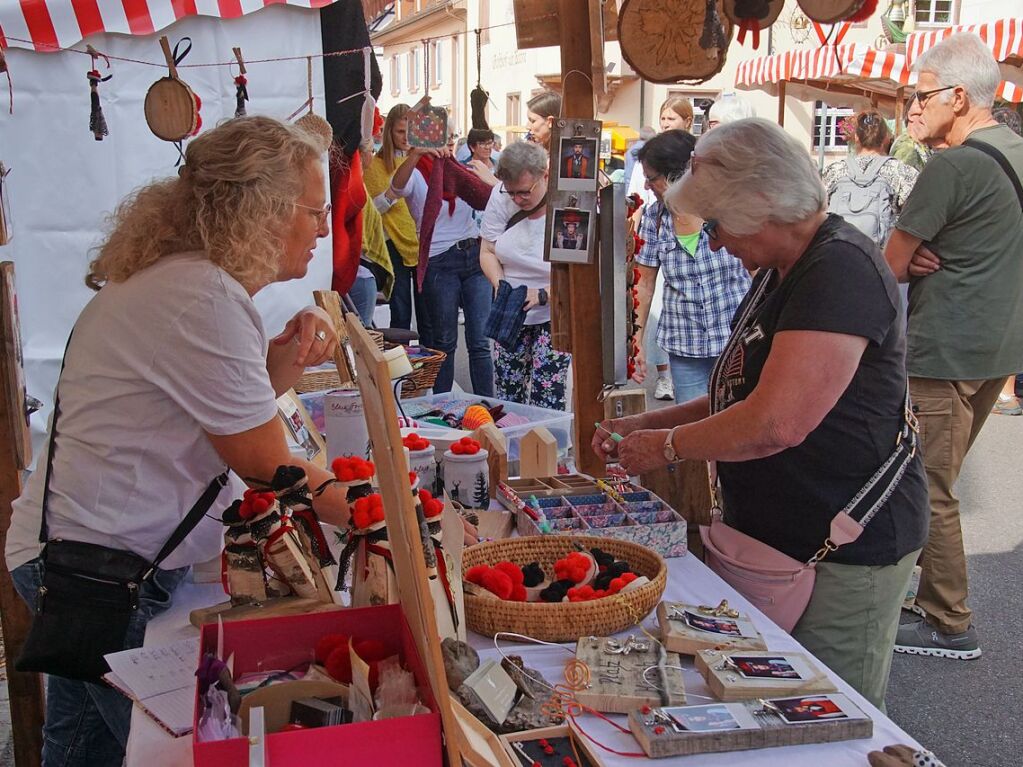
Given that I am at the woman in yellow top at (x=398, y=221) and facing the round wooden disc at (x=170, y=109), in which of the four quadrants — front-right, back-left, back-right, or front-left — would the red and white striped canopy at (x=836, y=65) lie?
back-left

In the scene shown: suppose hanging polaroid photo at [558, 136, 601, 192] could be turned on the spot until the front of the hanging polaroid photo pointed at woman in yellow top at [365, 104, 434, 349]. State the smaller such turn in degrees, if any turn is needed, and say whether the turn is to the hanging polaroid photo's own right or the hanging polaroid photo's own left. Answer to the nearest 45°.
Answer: approximately 180°

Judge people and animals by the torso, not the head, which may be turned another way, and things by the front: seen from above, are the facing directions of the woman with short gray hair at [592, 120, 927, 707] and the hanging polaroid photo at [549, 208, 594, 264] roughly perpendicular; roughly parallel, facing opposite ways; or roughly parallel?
roughly perpendicular

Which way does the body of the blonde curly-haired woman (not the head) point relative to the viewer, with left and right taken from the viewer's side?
facing to the right of the viewer

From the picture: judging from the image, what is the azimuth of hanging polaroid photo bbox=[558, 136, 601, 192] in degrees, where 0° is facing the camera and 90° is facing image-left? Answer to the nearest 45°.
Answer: approximately 0°

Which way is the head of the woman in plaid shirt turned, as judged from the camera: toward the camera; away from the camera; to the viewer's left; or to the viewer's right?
to the viewer's left

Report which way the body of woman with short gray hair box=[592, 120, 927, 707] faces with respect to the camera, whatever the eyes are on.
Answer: to the viewer's left

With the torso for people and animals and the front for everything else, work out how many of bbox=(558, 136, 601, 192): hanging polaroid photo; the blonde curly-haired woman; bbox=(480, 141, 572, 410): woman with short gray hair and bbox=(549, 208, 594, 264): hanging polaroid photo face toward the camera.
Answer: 3

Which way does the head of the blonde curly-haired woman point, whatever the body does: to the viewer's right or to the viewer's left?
to the viewer's right

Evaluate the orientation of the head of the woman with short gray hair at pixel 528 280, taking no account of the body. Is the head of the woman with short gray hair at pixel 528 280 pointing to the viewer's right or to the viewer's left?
to the viewer's left
